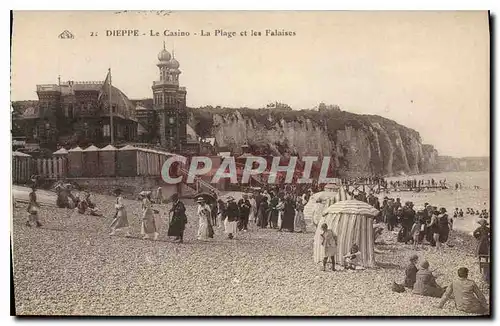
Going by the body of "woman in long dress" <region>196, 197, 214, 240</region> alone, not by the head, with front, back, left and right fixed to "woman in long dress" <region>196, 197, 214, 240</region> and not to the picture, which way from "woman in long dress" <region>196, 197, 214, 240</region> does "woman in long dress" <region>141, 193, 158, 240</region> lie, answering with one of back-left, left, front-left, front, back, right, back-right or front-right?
front-right

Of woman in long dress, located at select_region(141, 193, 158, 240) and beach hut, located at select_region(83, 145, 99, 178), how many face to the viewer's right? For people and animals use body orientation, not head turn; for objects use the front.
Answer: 0

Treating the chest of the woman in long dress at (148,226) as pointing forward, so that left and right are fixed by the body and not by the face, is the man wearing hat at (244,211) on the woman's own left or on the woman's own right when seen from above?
on the woman's own left

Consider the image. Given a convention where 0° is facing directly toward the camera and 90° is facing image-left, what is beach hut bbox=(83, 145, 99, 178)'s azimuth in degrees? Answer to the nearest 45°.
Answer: approximately 0°

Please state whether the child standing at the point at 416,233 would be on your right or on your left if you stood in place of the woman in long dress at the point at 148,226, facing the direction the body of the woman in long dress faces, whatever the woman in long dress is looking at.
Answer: on your left

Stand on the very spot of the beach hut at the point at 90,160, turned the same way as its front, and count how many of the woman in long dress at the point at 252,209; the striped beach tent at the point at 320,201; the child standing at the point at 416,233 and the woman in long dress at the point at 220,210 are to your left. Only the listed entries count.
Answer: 4

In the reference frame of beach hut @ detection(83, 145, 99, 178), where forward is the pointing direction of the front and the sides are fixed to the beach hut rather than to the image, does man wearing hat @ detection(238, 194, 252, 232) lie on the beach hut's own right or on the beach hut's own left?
on the beach hut's own left

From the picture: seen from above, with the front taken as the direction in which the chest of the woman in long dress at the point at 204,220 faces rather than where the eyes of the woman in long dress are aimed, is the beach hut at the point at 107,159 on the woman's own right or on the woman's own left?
on the woman's own right

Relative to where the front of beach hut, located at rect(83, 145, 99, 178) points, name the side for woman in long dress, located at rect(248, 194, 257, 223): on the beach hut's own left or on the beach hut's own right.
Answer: on the beach hut's own left
